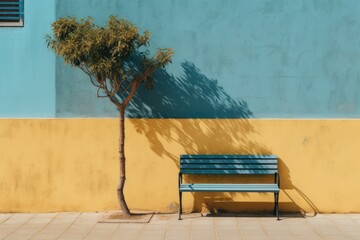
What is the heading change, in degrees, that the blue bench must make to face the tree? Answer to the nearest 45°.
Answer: approximately 90° to its right

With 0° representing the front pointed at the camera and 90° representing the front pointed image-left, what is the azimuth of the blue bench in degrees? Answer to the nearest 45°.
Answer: approximately 0°

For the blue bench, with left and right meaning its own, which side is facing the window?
right
